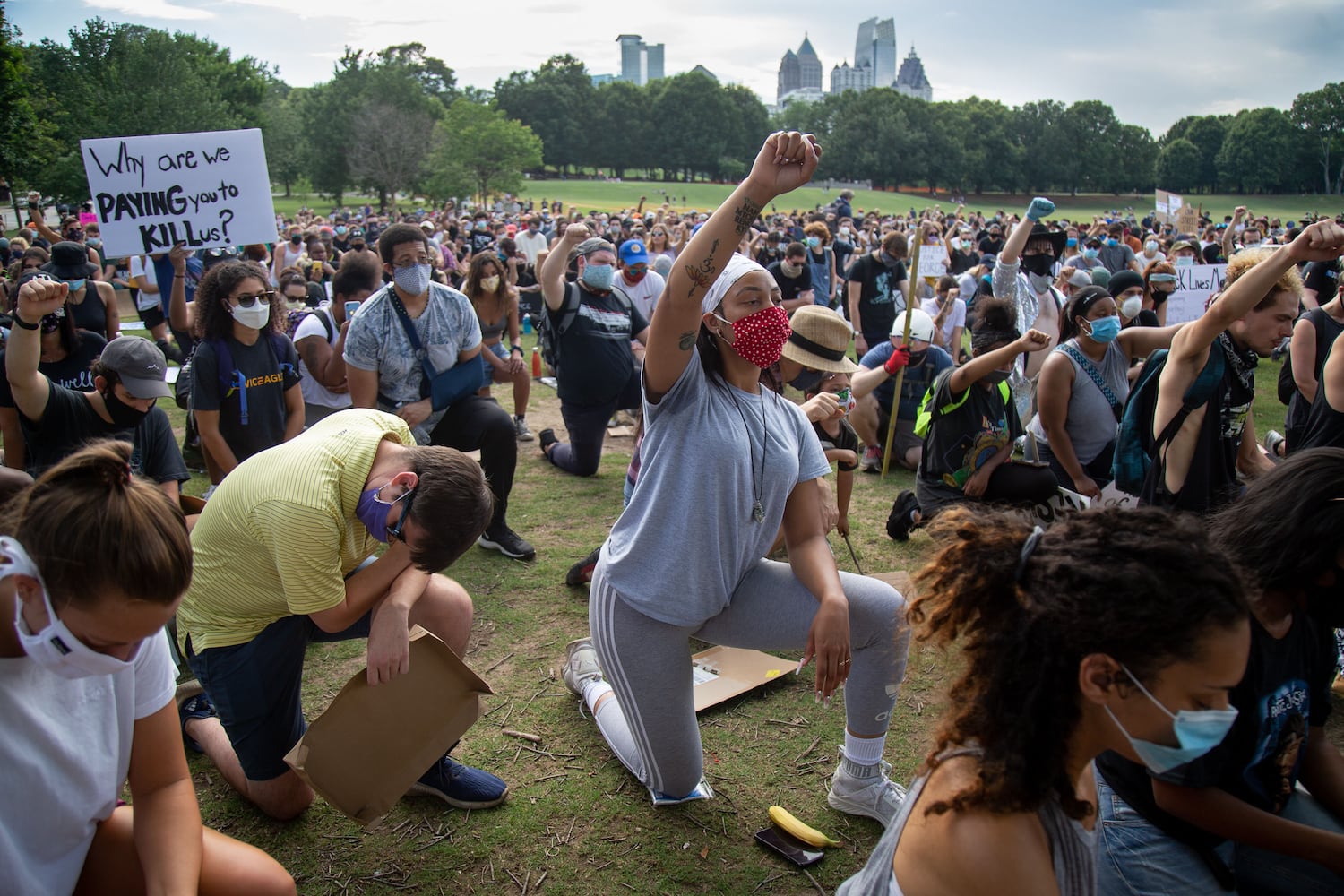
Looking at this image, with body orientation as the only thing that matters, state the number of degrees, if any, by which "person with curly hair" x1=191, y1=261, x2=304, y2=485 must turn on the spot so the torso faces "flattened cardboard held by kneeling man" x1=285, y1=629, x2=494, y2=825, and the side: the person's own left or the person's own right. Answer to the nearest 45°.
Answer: approximately 45° to the person's own right

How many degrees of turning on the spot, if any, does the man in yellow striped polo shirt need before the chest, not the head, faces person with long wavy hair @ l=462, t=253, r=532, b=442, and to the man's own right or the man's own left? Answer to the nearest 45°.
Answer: approximately 135° to the man's own left

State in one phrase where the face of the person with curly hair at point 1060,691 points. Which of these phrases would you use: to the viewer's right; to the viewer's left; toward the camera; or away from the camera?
to the viewer's right

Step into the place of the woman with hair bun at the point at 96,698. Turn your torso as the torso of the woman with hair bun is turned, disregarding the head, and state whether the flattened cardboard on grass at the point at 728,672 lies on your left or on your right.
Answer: on your left

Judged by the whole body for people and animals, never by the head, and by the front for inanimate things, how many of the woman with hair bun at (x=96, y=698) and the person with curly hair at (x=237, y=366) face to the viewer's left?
0

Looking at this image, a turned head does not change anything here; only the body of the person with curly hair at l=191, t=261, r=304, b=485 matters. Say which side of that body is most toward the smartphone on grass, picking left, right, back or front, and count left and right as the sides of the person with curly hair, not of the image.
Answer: front

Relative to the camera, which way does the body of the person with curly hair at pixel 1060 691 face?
to the viewer's right

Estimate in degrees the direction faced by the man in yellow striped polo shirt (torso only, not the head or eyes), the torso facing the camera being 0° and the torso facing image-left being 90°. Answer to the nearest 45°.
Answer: approximately 315°

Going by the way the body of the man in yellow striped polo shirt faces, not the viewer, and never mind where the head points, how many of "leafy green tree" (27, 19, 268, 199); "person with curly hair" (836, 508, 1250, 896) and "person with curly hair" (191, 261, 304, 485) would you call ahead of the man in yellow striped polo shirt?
1

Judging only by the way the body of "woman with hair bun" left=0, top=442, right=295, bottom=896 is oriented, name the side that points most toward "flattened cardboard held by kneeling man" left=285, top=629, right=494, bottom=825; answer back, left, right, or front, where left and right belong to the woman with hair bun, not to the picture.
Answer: left

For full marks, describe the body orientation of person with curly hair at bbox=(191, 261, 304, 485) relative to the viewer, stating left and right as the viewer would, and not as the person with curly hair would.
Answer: facing the viewer and to the right of the viewer

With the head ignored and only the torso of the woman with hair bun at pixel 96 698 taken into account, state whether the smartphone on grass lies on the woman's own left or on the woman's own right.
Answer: on the woman's own left

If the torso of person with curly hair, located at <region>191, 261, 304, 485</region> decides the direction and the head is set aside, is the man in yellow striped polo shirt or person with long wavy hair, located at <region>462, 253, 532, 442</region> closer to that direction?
the man in yellow striped polo shirt
